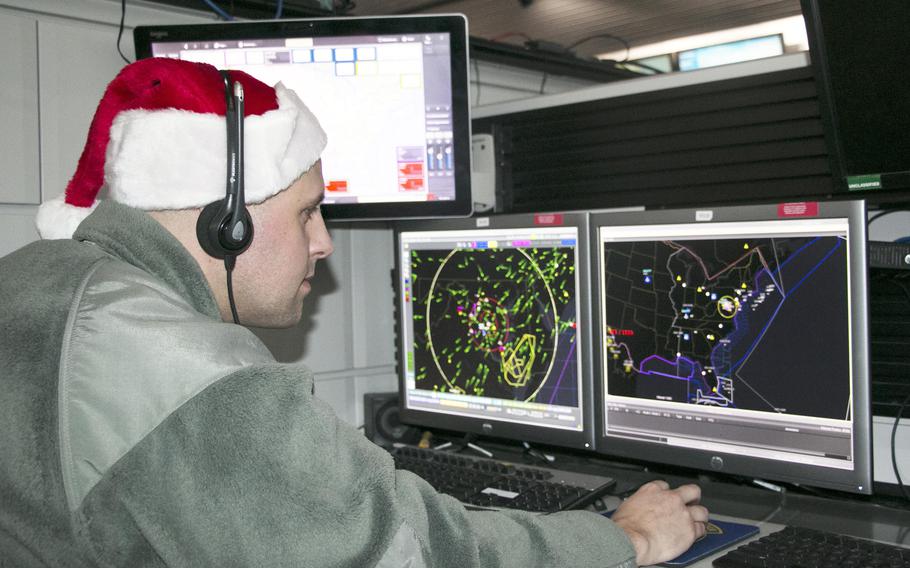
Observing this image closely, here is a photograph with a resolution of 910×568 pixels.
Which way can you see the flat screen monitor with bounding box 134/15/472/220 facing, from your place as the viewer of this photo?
facing the viewer

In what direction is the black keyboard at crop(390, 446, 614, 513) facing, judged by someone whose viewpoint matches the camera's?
facing the viewer and to the left of the viewer

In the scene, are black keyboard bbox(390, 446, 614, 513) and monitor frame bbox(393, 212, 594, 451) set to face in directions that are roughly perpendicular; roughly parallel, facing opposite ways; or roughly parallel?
roughly parallel

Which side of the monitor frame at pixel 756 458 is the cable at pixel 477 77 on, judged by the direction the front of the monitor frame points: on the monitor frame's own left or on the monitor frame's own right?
on the monitor frame's own right

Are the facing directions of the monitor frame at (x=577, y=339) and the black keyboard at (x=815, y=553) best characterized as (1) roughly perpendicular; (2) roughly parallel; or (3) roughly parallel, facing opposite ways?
roughly parallel

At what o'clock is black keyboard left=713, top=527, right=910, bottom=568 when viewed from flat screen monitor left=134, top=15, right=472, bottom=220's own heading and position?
The black keyboard is roughly at 11 o'clock from the flat screen monitor.

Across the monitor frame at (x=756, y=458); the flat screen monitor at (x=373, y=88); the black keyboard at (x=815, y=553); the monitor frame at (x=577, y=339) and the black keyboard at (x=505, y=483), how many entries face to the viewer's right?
0

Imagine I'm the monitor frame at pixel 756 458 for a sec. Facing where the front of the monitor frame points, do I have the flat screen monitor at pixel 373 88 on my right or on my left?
on my right

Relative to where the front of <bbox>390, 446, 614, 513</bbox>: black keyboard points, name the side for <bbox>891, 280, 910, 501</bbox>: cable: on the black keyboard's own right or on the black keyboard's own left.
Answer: on the black keyboard's own left

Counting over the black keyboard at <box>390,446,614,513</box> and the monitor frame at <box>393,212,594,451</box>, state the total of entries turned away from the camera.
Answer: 0

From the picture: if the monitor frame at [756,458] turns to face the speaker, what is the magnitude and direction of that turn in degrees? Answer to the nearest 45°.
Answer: approximately 90° to its right

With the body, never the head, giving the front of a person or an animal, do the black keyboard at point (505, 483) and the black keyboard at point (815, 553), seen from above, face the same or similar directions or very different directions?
same or similar directions
